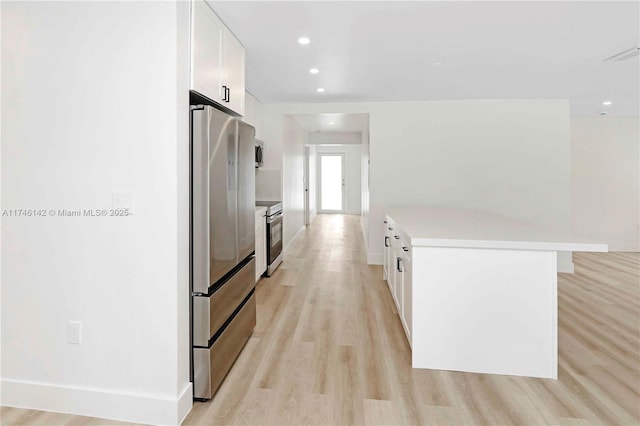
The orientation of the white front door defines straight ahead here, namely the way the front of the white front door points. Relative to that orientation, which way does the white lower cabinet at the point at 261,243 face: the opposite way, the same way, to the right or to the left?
to the left

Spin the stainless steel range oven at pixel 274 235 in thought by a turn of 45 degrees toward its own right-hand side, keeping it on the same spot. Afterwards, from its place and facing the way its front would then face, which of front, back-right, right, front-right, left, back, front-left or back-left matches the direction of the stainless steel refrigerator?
front-right

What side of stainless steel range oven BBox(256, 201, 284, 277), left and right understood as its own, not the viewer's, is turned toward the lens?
right

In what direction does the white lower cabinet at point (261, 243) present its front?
to the viewer's right

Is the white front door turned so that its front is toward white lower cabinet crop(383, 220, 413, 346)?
yes

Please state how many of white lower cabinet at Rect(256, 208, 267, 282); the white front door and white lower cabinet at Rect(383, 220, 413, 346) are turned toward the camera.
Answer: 1

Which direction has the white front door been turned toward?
toward the camera

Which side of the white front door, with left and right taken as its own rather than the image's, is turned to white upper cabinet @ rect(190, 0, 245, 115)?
front

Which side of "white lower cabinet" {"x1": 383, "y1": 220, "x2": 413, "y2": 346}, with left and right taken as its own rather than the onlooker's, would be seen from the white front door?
right

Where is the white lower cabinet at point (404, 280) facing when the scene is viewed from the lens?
facing to the left of the viewer

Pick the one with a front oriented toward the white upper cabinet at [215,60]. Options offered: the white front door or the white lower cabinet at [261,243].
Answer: the white front door

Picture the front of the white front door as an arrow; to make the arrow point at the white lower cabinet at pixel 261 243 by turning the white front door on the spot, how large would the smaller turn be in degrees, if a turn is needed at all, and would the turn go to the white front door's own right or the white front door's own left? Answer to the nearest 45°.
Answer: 0° — it already faces it
